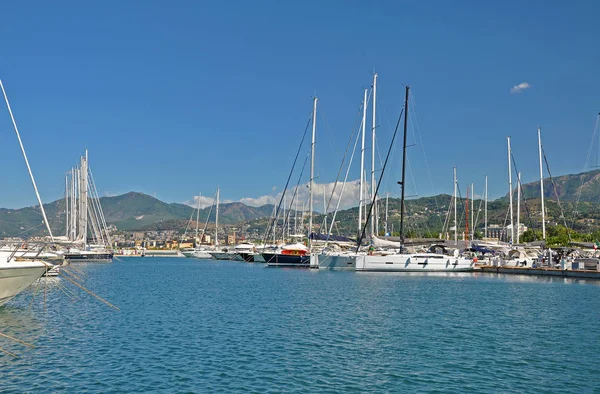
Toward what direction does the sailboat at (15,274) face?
to the viewer's right
